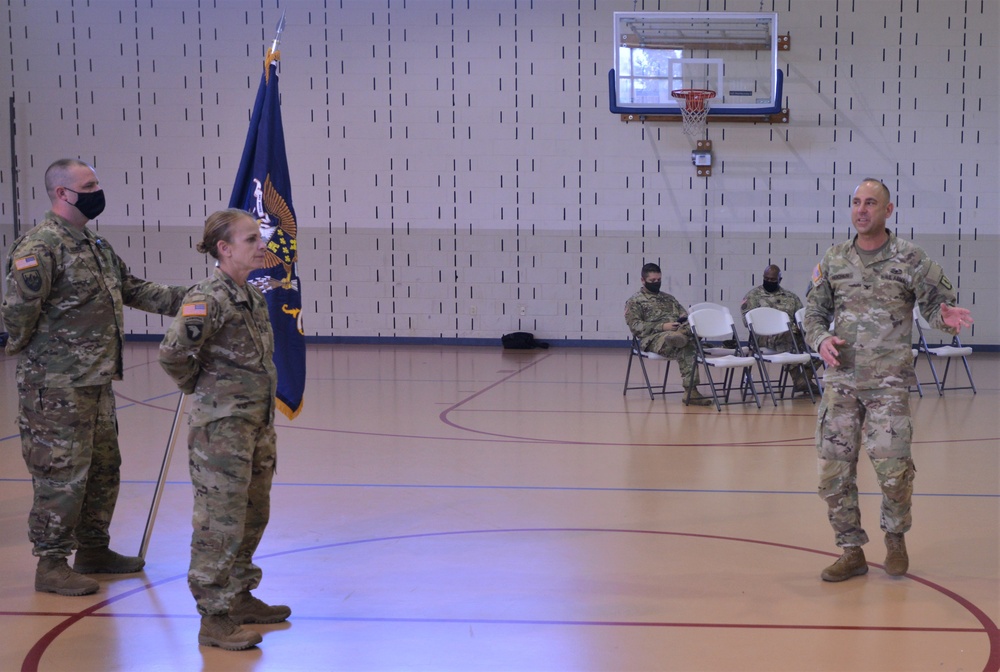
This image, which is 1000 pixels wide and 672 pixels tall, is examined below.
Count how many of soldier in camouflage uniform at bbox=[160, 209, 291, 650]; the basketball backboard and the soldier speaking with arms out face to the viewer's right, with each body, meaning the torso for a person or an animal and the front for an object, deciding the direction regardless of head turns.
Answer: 1

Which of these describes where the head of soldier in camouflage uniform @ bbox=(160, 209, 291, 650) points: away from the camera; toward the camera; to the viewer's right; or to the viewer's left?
to the viewer's right

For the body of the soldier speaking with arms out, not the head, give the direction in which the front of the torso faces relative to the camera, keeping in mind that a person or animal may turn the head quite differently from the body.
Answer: toward the camera

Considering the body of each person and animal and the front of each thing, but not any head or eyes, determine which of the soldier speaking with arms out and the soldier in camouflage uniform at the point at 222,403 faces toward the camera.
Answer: the soldier speaking with arms out

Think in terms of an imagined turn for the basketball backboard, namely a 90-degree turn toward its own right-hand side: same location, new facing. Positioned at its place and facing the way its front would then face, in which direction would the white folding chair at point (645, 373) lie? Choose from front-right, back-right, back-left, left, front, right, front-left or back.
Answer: left

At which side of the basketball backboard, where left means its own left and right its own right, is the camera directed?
front

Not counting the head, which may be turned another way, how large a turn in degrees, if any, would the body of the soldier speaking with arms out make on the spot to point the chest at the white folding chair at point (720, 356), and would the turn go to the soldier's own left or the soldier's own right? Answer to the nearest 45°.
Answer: approximately 180°

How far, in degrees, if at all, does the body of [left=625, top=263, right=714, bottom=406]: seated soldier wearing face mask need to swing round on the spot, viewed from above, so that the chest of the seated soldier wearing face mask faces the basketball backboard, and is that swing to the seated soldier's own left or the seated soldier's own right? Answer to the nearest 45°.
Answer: approximately 135° to the seated soldier's own left

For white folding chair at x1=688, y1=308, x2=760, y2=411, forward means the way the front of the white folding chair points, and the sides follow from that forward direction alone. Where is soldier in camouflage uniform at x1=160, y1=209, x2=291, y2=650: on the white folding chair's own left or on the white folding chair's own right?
on the white folding chair's own right

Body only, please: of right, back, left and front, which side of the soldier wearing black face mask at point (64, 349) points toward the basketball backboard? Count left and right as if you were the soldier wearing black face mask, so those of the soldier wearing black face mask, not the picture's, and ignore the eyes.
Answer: left

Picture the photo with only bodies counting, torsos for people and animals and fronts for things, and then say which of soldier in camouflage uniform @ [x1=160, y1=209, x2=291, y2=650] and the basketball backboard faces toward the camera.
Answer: the basketball backboard

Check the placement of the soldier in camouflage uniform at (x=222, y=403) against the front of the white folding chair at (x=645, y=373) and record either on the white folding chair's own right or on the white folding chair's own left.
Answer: on the white folding chair's own right

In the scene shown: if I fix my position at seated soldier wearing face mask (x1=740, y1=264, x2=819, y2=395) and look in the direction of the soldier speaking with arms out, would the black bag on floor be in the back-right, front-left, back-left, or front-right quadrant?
back-right

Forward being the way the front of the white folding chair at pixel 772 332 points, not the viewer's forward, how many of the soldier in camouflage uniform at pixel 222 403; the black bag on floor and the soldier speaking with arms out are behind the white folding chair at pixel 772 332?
1

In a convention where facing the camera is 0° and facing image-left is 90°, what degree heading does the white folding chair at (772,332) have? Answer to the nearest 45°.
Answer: approximately 315°
